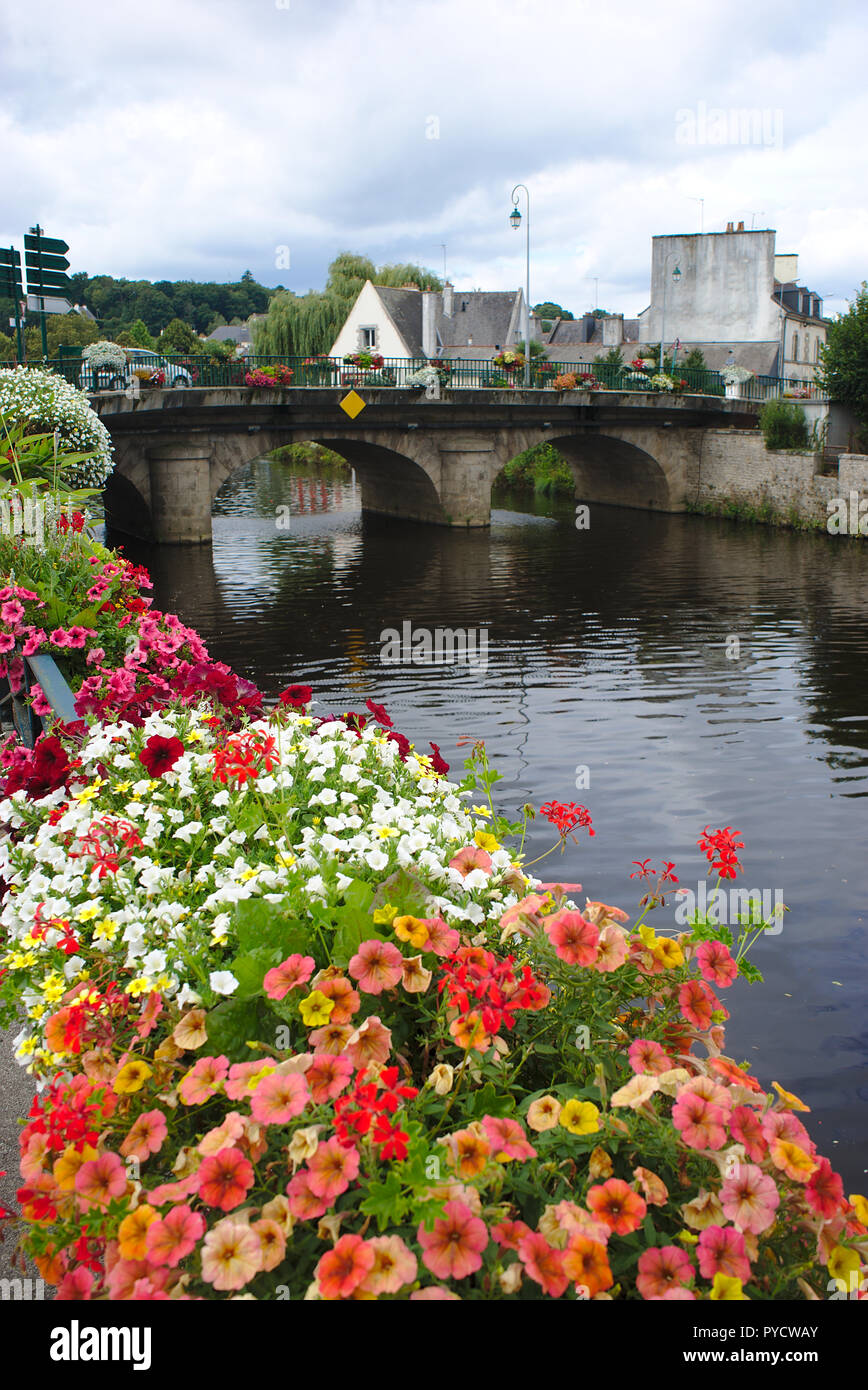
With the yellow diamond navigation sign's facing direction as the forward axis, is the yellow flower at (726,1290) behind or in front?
in front

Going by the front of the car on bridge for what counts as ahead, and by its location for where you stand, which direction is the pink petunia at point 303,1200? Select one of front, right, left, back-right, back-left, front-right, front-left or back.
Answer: right

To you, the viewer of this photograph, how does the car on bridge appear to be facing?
facing to the right of the viewer

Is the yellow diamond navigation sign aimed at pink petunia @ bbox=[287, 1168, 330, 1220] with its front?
yes

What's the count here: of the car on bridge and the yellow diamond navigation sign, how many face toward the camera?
1

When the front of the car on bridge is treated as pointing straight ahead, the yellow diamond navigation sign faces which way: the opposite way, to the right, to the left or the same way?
to the right

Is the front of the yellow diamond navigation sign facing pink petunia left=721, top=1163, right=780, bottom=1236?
yes

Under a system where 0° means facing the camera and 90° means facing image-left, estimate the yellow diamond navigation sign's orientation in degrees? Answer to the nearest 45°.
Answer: approximately 0°

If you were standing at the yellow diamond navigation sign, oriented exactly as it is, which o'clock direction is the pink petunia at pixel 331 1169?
The pink petunia is roughly at 12 o'clock from the yellow diamond navigation sign.

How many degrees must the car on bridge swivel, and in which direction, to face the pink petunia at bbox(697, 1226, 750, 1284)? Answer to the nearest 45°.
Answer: approximately 90° to its right

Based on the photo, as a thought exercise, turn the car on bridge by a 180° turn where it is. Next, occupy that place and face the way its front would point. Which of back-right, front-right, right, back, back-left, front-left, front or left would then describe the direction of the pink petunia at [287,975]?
left

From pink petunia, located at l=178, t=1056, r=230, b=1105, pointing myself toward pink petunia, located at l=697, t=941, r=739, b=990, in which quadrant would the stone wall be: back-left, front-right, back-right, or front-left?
front-left

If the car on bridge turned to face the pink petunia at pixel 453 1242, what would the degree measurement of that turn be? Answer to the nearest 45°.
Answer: approximately 90° to its right

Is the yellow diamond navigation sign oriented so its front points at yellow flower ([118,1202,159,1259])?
yes

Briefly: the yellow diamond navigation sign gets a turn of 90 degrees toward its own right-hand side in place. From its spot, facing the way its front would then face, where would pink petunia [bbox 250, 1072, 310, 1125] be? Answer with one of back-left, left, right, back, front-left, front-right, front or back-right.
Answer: left

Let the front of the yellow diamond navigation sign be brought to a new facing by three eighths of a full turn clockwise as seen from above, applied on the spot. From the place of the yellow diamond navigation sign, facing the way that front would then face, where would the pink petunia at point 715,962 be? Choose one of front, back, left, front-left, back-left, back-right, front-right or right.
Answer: back-left
